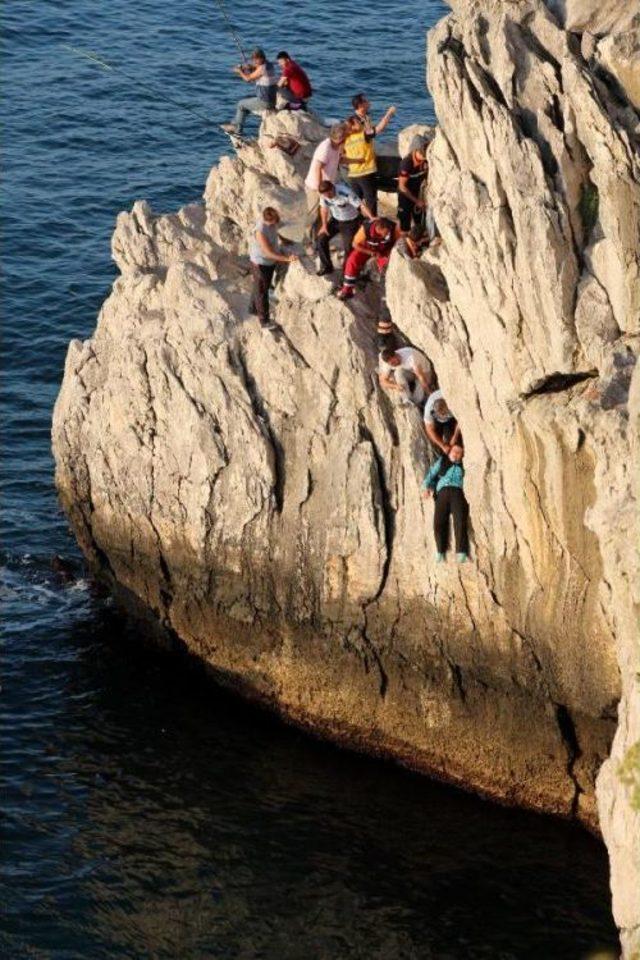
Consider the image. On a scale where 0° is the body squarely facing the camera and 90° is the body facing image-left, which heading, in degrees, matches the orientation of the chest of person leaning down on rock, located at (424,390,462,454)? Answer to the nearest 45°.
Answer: approximately 0°

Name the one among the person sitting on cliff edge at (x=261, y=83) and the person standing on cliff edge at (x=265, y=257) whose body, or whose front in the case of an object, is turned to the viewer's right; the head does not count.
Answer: the person standing on cliff edge at (x=265, y=257)

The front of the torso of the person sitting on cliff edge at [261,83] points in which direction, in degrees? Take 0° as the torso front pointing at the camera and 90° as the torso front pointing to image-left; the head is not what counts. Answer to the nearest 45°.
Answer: approximately 90°

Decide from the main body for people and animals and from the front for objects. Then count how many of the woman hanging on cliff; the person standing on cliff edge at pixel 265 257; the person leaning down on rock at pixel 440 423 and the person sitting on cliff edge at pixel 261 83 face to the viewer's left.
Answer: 1

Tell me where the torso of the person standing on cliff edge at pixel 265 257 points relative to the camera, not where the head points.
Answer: to the viewer's right

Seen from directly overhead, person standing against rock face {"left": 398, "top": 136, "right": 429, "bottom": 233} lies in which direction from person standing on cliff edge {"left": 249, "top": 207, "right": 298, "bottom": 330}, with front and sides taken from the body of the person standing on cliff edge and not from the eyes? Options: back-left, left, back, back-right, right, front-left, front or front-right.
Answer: front
